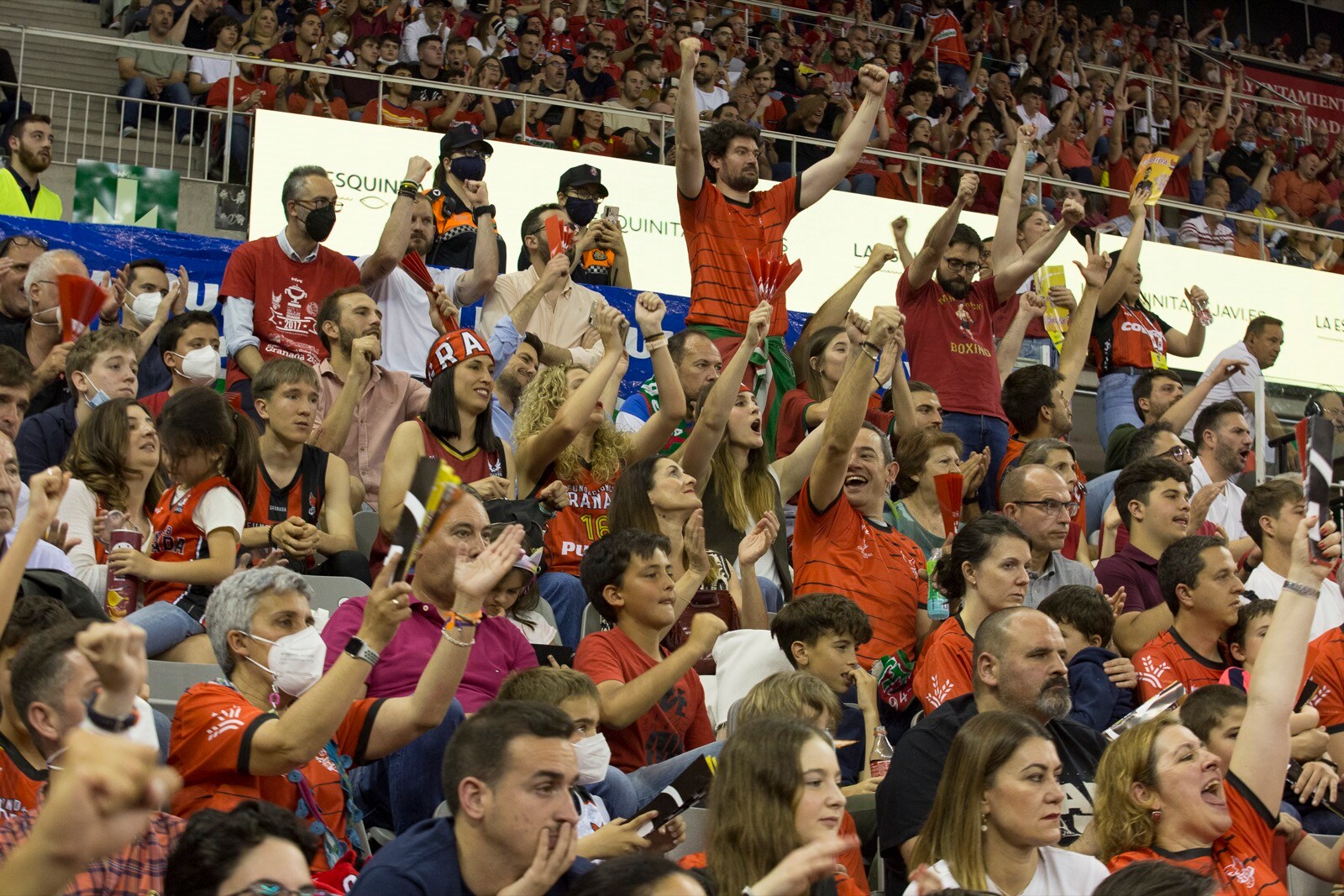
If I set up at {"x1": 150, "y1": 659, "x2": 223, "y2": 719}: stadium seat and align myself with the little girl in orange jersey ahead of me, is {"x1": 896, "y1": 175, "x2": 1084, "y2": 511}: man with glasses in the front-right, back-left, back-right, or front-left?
front-right

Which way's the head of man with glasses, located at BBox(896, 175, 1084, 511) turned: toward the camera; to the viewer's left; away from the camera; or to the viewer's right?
toward the camera

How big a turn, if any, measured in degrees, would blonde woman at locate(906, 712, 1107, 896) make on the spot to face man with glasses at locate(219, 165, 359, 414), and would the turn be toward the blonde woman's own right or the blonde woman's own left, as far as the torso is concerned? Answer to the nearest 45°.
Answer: approximately 180°

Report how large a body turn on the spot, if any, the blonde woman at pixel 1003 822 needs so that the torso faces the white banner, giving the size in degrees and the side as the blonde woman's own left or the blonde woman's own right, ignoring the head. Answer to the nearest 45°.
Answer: approximately 135° to the blonde woman's own left

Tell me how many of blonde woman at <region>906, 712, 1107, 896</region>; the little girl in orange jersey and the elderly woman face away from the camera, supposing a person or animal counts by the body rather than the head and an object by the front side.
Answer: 0

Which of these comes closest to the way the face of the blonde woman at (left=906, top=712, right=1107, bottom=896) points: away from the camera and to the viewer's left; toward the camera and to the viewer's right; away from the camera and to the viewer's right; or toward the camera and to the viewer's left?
toward the camera and to the viewer's right

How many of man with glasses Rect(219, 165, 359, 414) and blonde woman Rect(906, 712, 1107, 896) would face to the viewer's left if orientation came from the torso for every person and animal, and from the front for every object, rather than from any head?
0

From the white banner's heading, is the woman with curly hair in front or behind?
in front

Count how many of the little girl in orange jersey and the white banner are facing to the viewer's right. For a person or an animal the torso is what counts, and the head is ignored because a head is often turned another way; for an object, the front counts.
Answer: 0

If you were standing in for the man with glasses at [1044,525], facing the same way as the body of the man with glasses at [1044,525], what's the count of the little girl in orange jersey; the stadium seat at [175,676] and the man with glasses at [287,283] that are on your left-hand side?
0

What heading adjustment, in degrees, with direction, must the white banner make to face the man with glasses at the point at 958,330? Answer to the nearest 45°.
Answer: approximately 45° to its left

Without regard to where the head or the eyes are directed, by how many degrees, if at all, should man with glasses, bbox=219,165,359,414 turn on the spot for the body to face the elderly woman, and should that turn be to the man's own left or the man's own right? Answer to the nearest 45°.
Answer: approximately 45° to the man's own right

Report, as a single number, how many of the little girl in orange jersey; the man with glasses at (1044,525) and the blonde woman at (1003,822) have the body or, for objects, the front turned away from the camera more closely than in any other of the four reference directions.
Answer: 0

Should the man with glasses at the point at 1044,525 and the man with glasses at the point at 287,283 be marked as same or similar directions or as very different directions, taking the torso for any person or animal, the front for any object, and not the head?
same or similar directions

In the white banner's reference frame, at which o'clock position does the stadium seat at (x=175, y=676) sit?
The stadium seat is roughly at 12 o'clock from the white banner.

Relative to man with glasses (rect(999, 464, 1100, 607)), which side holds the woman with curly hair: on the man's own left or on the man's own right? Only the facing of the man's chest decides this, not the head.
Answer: on the man's own right

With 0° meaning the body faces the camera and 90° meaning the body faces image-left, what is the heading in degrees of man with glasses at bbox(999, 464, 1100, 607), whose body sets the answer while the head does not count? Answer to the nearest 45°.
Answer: approximately 315°
